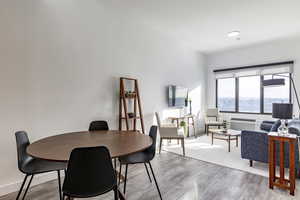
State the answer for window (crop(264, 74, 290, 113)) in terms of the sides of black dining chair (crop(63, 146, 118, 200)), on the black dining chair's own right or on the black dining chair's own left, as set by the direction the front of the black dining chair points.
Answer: on the black dining chair's own right

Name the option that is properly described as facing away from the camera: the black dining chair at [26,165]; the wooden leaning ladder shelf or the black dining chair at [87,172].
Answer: the black dining chair at [87,172]

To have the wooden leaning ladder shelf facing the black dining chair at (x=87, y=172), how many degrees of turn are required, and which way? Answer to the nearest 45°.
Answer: approximately 45° to its right

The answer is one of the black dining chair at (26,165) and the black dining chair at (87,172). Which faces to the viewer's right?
the black dining chair at (26,165)

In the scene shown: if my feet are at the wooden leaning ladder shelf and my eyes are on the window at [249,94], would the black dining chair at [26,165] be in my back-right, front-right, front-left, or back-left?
back-right

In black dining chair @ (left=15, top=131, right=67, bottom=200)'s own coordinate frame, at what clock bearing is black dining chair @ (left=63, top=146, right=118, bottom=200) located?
black dining chair @ (left=63, top=146, right=118, bottom=200) is roughly at 2 o'clock from black dining chair @ (left=15, top=131, right=67, bottom=200).

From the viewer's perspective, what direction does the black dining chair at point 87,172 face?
away from the camera

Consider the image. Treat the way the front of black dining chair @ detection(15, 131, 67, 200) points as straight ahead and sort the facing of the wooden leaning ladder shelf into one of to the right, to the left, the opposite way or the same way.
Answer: to the right

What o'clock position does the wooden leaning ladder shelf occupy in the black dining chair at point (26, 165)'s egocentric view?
The wooden leaning ladder shelf is roughly at 11 o'clock from the black dining chair.

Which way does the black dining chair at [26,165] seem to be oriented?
to the viewer's right

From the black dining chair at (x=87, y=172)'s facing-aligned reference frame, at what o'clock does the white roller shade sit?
The white roller shade is roughly at 2 o'clock from the black dining chair.

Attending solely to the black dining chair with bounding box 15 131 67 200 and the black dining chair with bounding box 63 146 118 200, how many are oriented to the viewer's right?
1

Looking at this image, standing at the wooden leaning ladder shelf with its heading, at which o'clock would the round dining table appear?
The round dining table is roughly at 2 o'clock from the wooden leaning ladder shelf.
